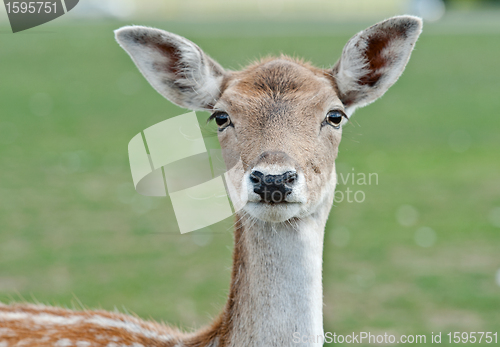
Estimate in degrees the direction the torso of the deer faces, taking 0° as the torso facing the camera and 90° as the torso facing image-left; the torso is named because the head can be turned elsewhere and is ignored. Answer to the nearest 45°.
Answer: approximately 315°
